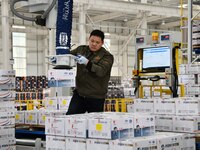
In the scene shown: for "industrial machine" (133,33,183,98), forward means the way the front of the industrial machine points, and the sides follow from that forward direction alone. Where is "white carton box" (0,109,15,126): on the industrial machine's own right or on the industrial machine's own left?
on the industrial machine's own right

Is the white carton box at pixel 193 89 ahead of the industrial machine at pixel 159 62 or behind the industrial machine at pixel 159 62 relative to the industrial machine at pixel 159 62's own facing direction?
behind

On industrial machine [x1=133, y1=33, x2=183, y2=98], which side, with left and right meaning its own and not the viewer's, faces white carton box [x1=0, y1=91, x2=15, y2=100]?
right

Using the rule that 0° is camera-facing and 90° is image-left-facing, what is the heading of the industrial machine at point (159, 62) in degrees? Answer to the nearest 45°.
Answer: approximately 0°

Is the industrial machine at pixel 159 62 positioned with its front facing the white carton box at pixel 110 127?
yes
